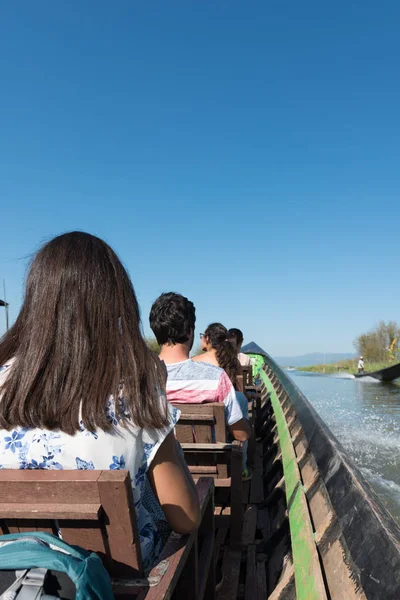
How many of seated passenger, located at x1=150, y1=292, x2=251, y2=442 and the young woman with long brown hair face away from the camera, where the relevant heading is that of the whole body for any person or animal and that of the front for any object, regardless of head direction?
2

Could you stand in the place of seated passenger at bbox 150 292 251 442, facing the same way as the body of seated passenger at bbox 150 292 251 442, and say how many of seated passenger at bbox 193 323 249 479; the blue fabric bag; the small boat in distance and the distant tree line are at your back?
1

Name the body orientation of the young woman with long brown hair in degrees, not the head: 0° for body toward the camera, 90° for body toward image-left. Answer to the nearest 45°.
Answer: approximately 180°

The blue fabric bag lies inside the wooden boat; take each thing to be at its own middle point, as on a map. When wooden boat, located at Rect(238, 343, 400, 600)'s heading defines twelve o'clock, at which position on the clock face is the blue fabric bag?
The blue fabric bag is roughly at 7 o'clock from the wooden boat.

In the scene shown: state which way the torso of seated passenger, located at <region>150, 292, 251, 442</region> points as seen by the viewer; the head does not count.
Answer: away from the camera

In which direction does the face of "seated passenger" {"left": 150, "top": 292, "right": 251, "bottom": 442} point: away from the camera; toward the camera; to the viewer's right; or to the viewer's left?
away from the camera

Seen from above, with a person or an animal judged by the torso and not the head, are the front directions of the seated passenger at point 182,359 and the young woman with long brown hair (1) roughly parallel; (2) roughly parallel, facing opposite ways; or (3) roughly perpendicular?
roughly parallel

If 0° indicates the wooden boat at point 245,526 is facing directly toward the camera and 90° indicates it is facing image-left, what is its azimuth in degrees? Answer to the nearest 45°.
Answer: approximately 180°

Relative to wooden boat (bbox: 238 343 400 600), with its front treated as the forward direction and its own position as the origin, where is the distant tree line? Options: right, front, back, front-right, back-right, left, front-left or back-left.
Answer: front

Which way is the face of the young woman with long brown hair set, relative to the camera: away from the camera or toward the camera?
away from the camera

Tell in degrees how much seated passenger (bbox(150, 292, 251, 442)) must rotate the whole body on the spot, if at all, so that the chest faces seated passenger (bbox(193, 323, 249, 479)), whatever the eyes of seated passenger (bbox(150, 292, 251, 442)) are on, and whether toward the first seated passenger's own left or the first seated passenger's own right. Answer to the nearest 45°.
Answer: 0° — they already face them
